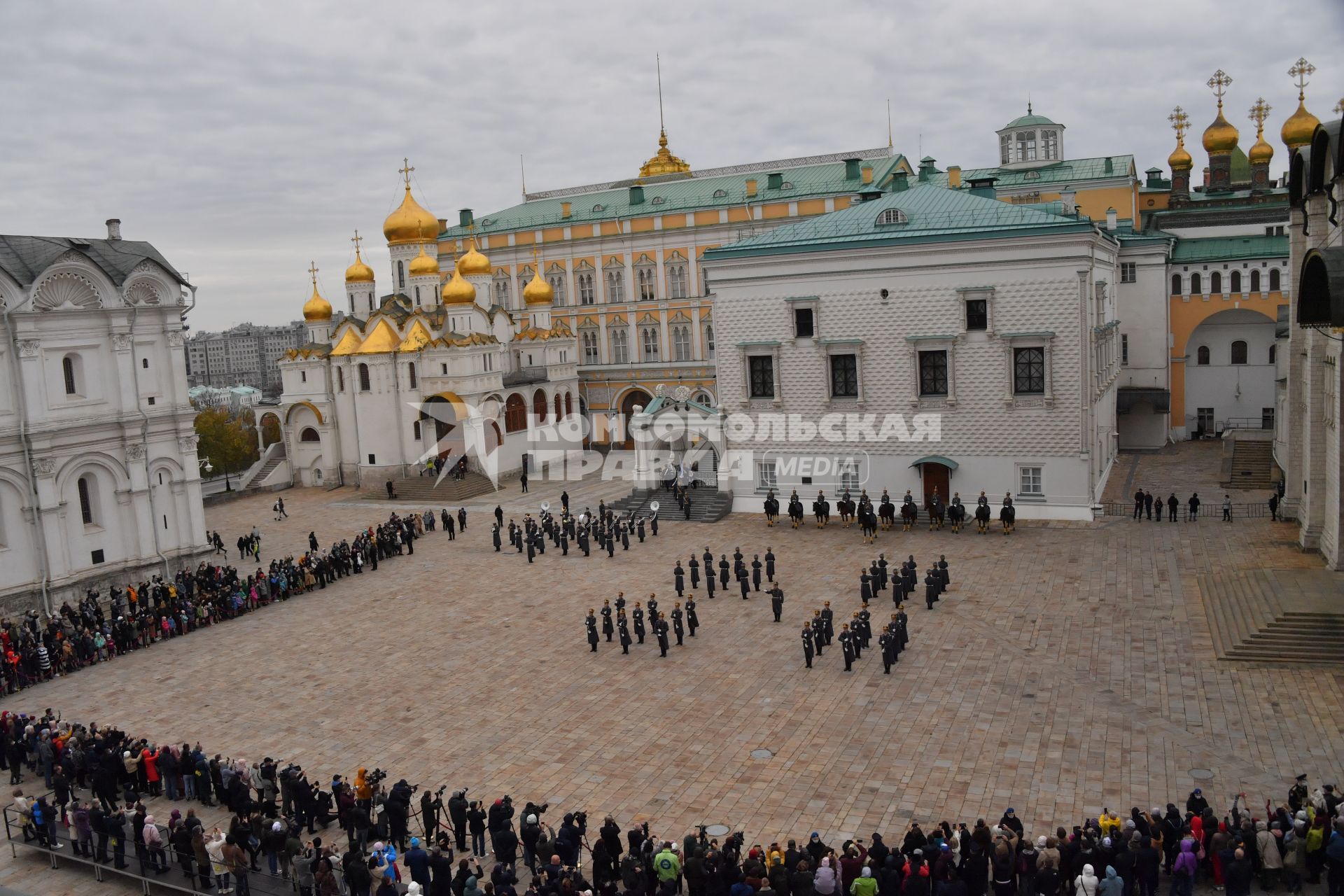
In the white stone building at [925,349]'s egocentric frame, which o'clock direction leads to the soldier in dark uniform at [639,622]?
The soldier in dark uniform is roughly at 1 o'clock from the white stone building.

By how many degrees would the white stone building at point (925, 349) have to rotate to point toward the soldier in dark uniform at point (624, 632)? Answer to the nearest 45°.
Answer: approximately 45° to its right

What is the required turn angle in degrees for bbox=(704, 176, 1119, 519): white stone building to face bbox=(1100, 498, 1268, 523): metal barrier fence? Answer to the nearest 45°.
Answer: approximately 90° to its left

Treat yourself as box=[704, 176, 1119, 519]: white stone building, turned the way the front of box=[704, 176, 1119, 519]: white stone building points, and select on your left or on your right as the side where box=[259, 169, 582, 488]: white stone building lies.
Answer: on your right

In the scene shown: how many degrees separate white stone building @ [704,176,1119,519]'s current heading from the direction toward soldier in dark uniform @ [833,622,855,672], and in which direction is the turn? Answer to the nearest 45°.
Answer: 0° — it already faces them

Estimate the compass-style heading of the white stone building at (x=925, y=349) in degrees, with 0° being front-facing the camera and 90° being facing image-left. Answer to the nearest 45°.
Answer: approximately 0°

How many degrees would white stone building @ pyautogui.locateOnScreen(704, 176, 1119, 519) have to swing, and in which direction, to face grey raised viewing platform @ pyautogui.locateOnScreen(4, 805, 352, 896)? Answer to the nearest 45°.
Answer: approximately 45° to its right

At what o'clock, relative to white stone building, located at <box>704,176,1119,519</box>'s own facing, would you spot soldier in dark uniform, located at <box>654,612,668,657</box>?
The soldier in dark uniform is roughly at 1 o'clock from the white stone building.

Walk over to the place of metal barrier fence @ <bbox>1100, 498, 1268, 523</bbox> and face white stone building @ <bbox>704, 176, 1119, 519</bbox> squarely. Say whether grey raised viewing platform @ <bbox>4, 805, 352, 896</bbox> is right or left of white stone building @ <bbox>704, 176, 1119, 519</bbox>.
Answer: left

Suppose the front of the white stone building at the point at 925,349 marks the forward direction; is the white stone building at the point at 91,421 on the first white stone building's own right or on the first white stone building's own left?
on the first white stone building's own right
